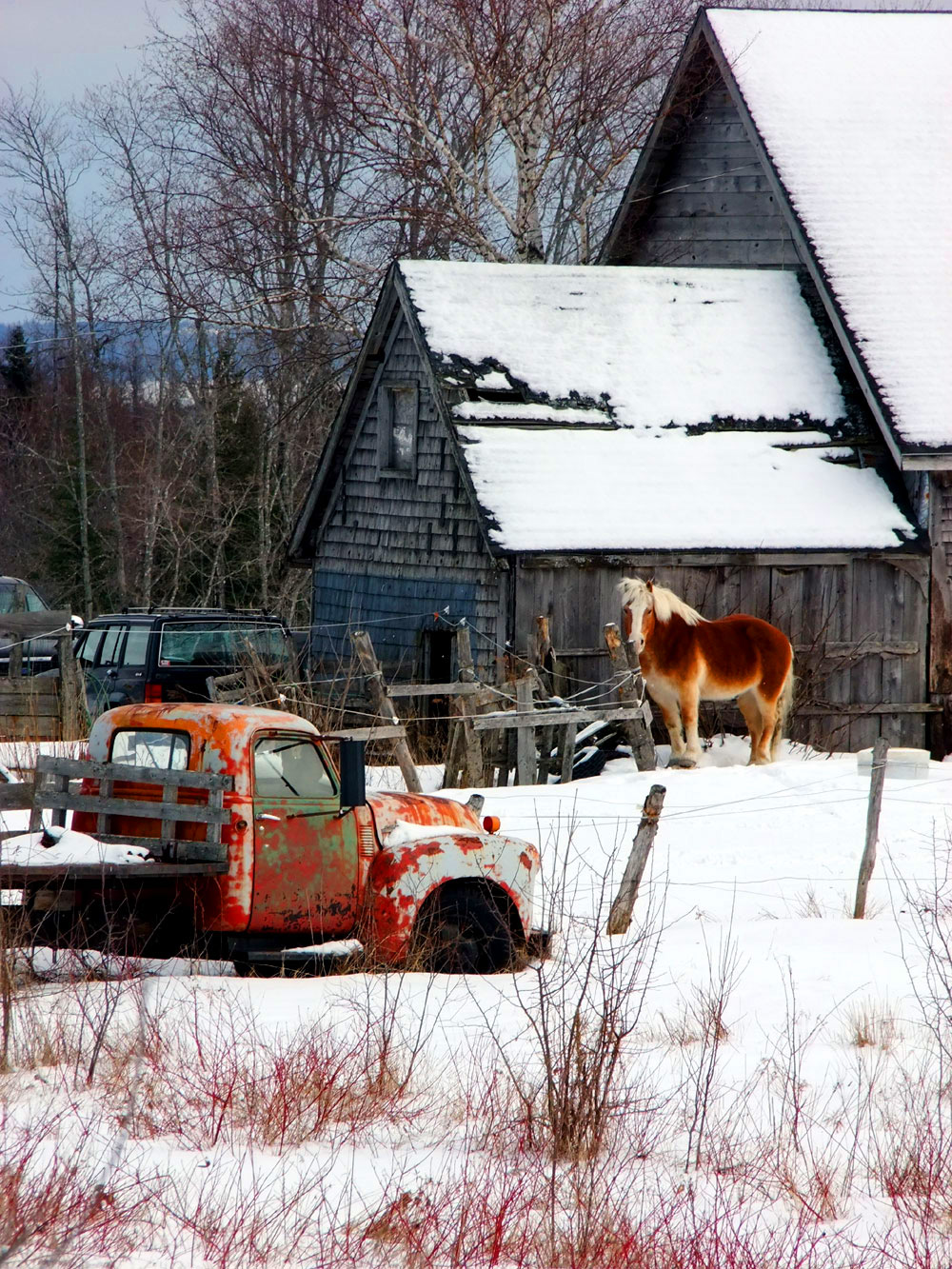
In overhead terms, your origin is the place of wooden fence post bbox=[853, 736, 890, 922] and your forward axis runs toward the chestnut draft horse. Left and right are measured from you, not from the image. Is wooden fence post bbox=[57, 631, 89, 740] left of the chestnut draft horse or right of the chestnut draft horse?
left

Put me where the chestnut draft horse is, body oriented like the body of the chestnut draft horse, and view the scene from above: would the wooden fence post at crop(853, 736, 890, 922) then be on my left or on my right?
on my left

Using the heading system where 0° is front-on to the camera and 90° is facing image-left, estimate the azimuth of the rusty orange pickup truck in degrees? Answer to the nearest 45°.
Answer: approximately 225°

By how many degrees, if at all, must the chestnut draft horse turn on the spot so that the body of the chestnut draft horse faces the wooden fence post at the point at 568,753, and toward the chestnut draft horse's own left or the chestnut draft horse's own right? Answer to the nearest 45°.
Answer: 0° — it already faces it

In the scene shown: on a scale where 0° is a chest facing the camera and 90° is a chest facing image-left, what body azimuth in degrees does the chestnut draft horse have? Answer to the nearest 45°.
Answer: approximately 45°

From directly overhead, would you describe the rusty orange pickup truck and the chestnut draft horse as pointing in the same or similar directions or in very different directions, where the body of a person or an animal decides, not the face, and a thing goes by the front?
very different directions

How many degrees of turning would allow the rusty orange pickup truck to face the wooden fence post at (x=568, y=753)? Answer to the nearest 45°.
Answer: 0° — it already faces it
